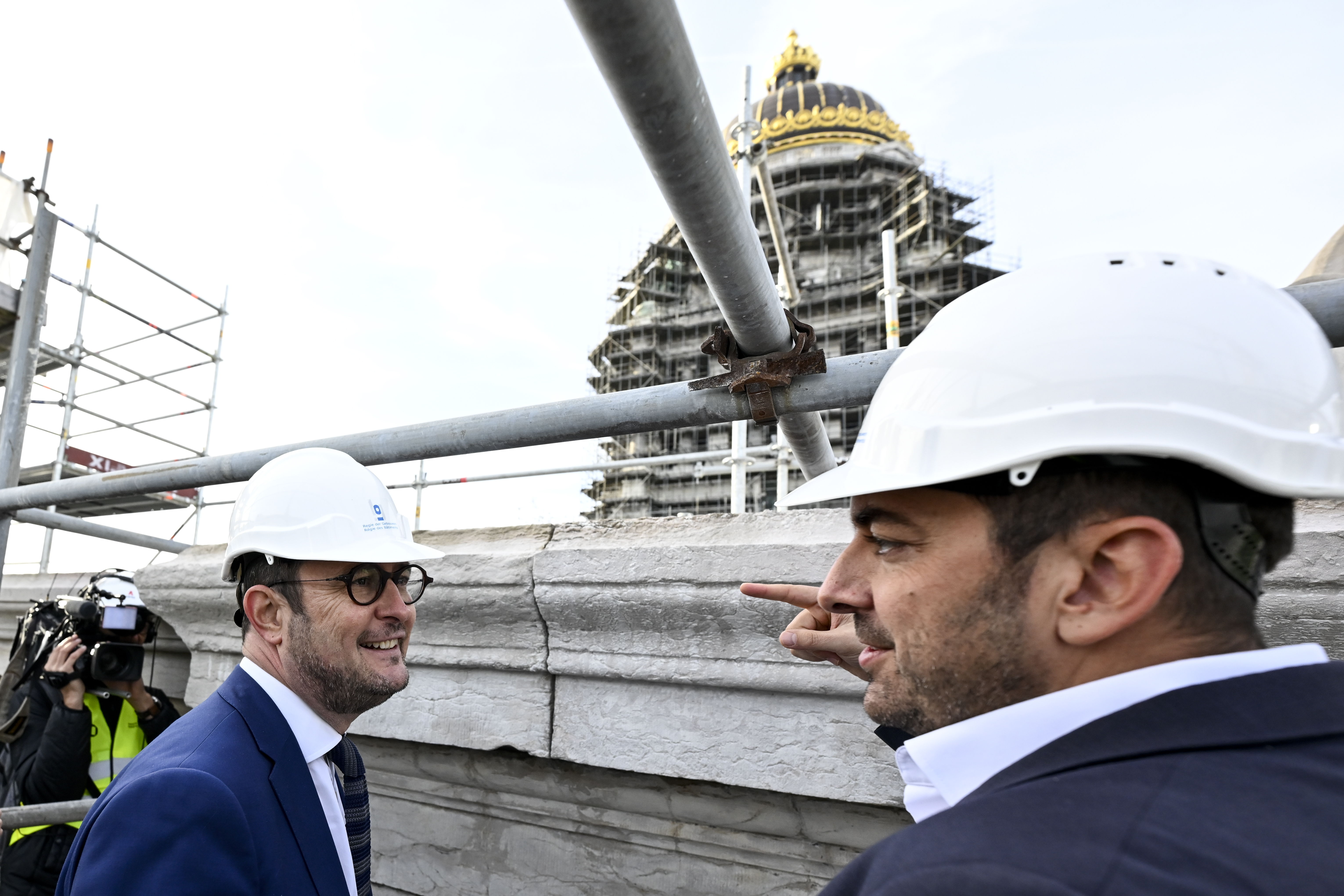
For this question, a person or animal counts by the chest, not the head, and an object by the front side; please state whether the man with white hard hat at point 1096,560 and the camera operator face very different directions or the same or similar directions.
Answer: very different directions

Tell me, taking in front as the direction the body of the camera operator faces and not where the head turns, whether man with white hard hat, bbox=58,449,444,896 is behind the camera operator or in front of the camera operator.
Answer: in front

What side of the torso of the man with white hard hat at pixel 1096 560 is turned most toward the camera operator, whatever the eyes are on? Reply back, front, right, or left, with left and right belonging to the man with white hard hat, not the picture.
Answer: front

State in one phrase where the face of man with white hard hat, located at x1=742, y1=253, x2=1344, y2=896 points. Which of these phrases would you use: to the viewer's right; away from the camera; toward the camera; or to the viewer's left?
to the viewer's left

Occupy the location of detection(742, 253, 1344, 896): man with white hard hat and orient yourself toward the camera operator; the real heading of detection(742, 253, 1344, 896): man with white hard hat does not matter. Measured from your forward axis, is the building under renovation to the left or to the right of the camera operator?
right

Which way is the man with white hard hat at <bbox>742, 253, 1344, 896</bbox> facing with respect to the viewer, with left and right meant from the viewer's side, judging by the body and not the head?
facing to the left of the viewer

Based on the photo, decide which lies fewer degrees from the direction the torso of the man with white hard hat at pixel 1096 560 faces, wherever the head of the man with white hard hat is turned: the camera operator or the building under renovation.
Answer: the camera operator

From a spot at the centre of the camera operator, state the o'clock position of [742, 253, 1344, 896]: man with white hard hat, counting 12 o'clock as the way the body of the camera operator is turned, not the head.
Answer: The man with white hard hat is roughly at 1 o'clock from the camera operator.

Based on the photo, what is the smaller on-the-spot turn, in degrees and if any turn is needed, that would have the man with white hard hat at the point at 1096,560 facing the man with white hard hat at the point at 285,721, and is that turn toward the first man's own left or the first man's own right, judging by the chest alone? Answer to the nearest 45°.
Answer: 0° — they already face them

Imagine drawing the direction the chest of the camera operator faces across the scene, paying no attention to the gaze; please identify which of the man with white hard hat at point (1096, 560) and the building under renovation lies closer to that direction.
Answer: the man with white hard hat

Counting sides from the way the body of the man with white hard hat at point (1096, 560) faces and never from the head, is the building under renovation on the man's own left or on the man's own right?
on the man's own right

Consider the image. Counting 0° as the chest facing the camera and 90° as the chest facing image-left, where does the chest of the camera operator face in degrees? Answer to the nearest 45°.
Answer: approximately 315°

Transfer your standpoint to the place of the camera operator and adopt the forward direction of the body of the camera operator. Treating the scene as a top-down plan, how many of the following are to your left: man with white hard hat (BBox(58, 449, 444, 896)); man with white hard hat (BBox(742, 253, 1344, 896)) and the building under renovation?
1

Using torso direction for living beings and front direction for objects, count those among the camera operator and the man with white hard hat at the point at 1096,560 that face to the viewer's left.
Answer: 1
